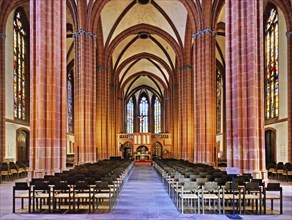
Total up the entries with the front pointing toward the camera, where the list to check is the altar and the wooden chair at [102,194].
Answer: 1

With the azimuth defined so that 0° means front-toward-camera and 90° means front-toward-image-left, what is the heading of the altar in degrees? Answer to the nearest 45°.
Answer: approximately 0°

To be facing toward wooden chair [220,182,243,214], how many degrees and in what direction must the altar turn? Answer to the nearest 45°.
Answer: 0° — it already faces it

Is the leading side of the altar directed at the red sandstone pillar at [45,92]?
yes

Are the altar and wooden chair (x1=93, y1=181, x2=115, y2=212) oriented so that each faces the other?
yes

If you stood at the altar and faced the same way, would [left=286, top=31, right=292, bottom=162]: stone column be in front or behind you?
in front

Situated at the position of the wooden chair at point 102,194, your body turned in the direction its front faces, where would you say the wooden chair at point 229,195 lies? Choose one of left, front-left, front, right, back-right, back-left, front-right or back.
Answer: right

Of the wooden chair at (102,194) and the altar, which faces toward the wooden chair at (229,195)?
the altar

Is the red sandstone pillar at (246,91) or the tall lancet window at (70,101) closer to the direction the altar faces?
the red sandstone pillar

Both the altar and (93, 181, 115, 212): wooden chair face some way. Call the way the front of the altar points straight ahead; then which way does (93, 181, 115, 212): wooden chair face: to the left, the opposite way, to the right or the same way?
the opposite way

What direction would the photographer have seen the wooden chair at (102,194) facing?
facing away from the viewer

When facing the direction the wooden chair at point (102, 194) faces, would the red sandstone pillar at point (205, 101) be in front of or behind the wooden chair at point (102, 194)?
in front
